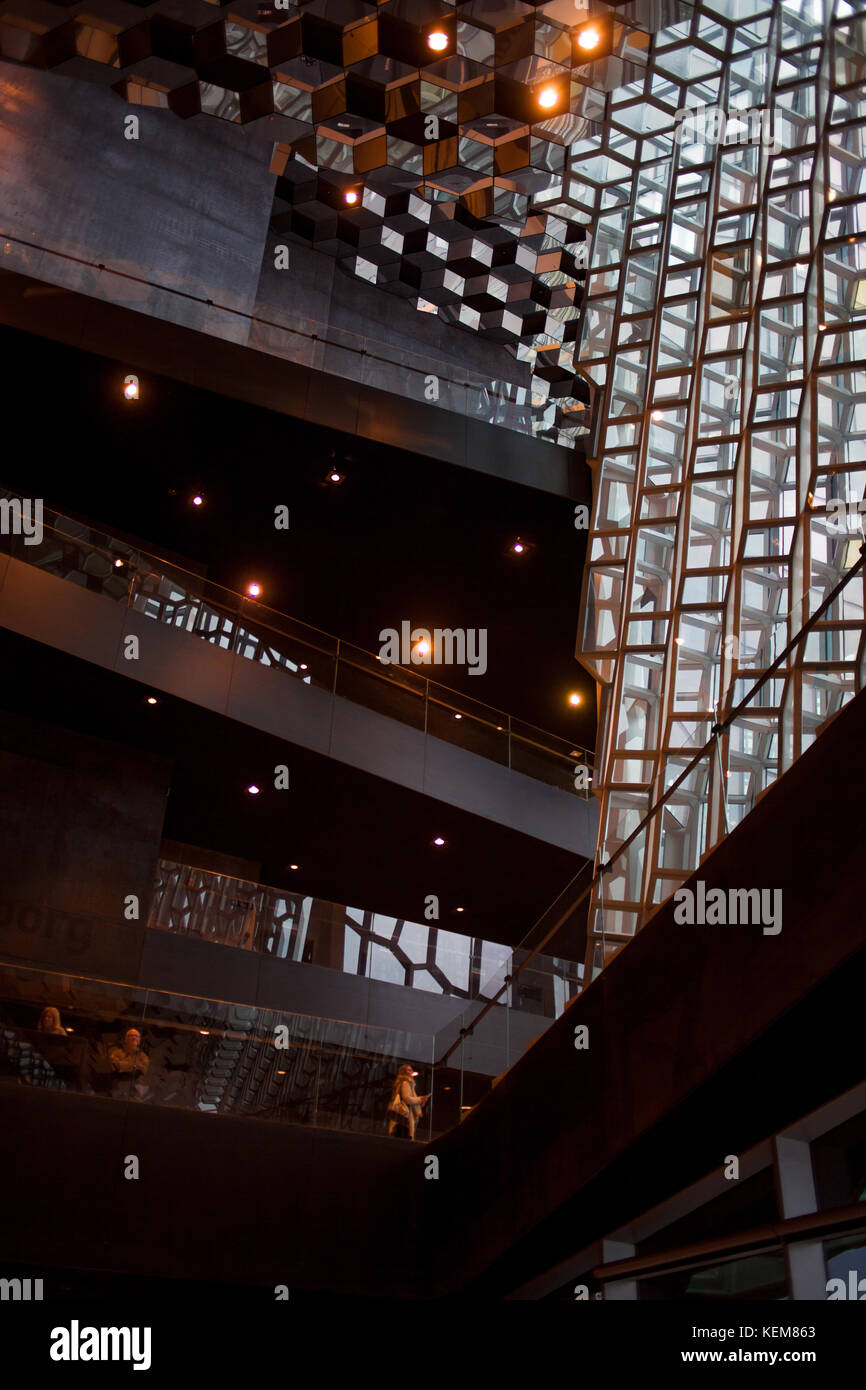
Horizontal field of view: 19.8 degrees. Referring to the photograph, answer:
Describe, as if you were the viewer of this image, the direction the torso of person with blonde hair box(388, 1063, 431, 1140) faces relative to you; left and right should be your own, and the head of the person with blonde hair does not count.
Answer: facing to the right of the viewer

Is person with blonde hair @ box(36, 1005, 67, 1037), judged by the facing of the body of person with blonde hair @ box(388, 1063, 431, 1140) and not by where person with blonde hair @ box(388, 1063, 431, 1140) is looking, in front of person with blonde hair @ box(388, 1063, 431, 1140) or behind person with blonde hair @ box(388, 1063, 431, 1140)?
behind

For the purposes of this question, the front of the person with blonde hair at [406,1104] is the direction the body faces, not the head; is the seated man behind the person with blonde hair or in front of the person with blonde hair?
behind
